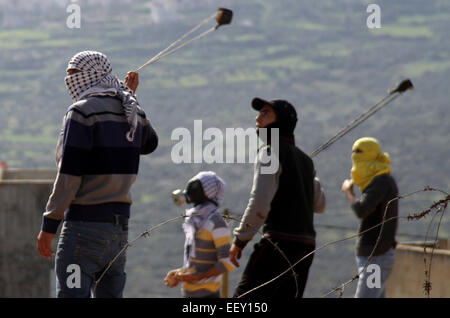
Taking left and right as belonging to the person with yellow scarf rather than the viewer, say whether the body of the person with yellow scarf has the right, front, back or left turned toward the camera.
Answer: left

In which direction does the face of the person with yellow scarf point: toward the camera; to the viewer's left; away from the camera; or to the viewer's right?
to the viewer's left

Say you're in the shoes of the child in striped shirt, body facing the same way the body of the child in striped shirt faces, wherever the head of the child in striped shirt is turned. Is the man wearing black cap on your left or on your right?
on your left

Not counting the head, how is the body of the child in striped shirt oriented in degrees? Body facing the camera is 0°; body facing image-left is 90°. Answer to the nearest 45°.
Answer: approximately 90°

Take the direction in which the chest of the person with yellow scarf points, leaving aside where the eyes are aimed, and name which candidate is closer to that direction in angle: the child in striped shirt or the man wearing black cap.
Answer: the child in striped shirt

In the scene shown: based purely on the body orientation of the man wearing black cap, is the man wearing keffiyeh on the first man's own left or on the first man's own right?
on the first man's own left

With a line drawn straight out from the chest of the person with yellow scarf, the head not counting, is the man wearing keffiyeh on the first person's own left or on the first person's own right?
on the first person's own left

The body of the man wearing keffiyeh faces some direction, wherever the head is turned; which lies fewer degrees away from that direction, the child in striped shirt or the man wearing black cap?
the child in striped shirt

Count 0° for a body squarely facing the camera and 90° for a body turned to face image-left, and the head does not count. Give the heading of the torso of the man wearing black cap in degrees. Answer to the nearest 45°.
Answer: approximately 135°
